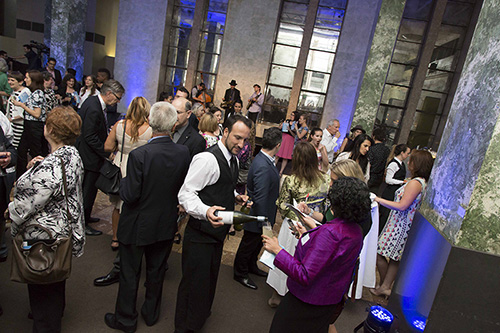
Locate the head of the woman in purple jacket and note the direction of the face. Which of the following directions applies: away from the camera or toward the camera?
away from the camera

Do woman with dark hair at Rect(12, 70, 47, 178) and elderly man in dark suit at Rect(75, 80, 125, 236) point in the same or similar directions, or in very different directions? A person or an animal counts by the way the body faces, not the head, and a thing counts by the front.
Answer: very different directions

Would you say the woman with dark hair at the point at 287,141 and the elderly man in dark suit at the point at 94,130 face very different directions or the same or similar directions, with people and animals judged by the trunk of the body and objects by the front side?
very different directions

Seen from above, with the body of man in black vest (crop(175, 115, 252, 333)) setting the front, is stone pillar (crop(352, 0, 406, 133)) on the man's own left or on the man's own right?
on the man's own left
